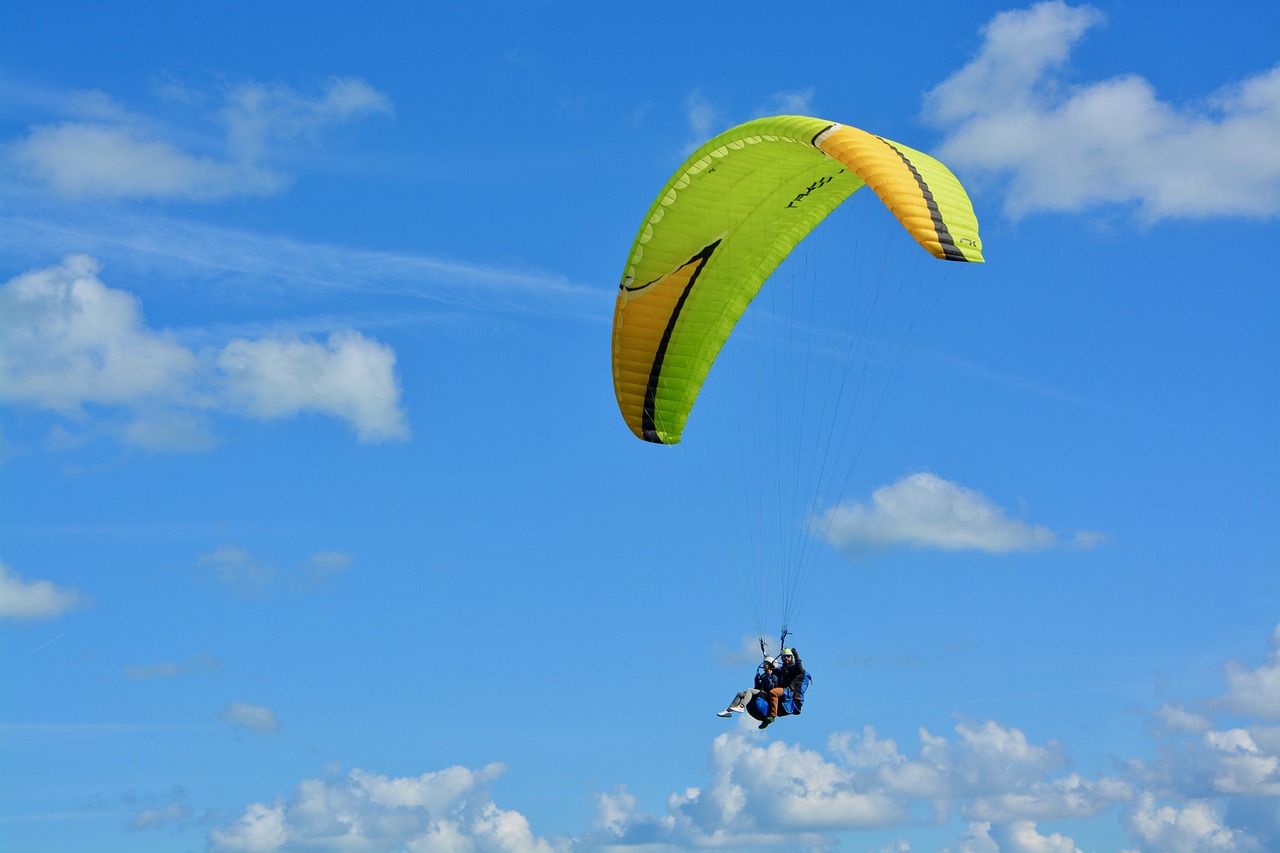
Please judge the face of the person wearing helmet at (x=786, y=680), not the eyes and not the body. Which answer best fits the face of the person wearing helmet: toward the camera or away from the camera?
toward the camera

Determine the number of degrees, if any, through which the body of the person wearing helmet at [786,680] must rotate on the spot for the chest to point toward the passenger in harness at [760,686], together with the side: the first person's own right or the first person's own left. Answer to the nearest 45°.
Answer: approximately 45° to the first person's own right

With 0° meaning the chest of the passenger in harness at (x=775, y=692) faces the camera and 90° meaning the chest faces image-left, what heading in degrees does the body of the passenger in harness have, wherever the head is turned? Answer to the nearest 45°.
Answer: approximately 45°

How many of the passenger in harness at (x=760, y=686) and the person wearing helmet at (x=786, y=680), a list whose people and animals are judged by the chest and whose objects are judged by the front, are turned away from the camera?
0

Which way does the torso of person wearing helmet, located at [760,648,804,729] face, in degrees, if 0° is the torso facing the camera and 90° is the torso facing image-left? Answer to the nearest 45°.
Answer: approximately 45°

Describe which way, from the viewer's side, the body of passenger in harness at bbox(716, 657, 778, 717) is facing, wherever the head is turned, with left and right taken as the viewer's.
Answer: facing the viewer and to the left of the viewer
